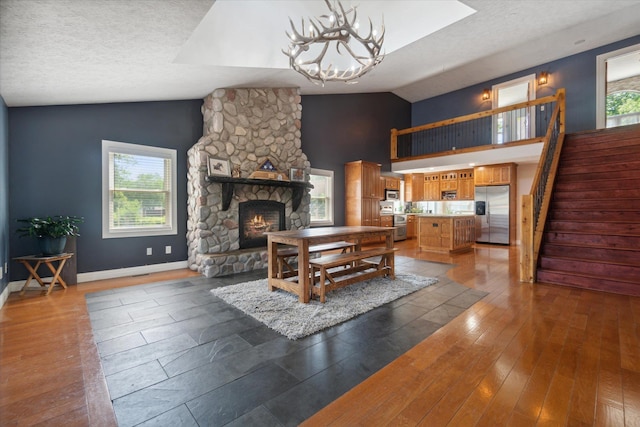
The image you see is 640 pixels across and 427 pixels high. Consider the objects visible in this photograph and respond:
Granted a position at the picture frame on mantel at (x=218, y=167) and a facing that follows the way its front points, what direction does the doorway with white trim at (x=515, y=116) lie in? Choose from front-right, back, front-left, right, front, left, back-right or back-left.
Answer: front-left

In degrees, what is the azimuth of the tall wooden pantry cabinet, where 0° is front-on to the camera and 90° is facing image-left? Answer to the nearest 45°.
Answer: approximately 315°

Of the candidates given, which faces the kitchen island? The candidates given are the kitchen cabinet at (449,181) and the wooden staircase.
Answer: the kitchen cabinet

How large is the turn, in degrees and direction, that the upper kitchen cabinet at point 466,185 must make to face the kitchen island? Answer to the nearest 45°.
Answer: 0° — it already faces it

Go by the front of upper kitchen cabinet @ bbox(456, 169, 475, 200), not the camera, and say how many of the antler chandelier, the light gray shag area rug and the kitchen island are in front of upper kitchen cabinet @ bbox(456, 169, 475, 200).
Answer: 3

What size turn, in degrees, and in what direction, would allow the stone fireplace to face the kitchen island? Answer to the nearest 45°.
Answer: approximately 45° to its left

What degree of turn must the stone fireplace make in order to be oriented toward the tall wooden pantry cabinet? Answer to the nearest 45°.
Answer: approximately 90° to its left

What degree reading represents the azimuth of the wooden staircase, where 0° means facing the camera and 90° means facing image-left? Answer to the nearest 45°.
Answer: approximately 0°

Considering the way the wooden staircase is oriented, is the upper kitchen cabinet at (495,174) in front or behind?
behind

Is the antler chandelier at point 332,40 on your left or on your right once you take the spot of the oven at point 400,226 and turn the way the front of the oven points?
on your right

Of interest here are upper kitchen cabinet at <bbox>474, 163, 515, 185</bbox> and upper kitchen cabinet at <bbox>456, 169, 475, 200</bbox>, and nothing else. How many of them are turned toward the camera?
2
